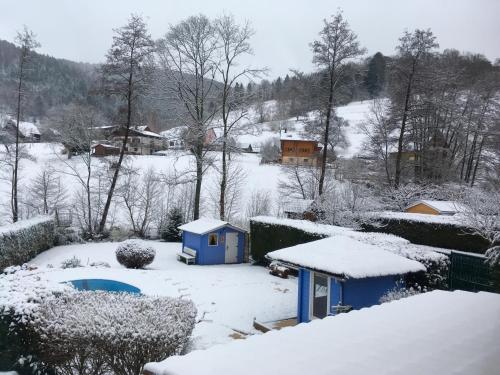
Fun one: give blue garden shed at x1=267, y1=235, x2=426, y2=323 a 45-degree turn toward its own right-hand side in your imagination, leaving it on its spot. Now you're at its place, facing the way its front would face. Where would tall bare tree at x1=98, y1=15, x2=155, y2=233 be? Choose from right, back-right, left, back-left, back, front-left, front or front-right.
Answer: front-right

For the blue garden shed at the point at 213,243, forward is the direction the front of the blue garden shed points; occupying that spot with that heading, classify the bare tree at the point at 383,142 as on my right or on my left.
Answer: on my left

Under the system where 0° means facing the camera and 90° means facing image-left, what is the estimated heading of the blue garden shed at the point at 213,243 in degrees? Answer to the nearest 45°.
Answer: approximately 315°
